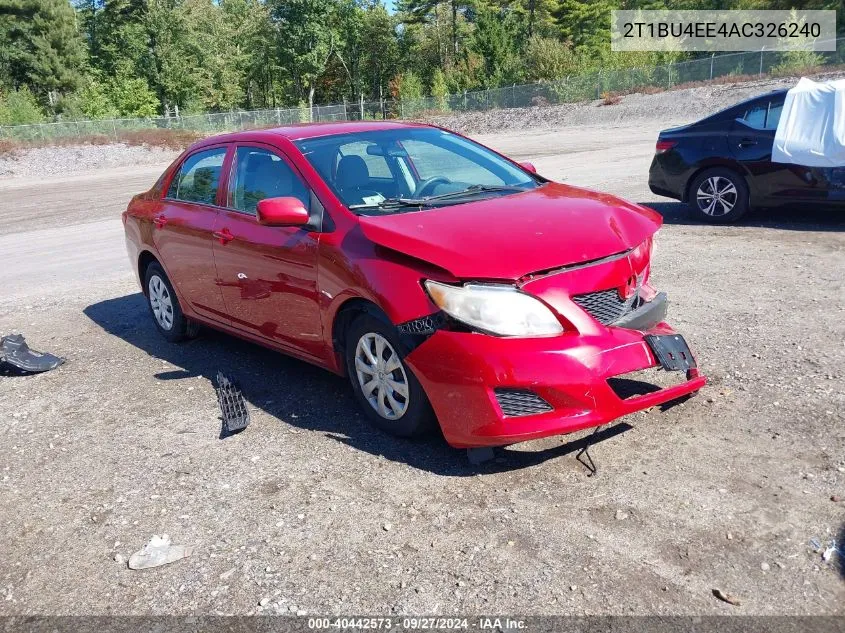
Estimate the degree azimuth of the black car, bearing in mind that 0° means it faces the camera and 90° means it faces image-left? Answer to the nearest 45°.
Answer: approximately 270°

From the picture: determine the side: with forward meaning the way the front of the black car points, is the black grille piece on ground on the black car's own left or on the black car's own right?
on the black car's own right

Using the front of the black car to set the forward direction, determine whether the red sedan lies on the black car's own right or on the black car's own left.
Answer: on the black car's own right

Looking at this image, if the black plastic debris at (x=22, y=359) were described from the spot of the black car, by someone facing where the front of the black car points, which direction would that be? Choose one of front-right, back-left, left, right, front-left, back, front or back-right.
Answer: back-right

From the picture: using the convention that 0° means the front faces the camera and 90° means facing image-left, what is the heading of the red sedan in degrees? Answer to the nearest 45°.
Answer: approximately 315°

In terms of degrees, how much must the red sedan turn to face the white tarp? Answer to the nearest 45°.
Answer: approximately 90° to its left

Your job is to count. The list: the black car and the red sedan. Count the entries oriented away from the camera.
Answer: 0
